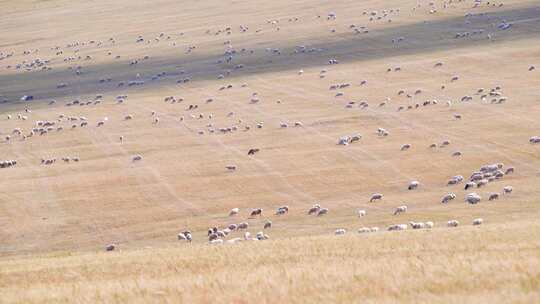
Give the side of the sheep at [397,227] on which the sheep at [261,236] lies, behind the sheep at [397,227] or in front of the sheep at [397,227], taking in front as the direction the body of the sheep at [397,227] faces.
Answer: in front

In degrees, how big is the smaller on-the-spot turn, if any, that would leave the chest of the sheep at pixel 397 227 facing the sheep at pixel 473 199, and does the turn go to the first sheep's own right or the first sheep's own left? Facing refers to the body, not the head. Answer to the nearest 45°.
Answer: approximately 135° to the first sheep's own right

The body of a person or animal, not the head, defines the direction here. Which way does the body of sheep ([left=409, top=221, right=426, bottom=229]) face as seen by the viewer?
to the viewer's left

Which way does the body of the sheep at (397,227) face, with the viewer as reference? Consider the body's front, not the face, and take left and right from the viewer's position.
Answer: facing to the left of the viewer

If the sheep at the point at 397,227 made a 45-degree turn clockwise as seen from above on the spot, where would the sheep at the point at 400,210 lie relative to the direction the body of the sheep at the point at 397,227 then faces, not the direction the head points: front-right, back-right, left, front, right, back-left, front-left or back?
front-right

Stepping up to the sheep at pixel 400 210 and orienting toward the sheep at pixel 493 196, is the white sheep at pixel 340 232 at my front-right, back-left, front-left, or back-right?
back-right
